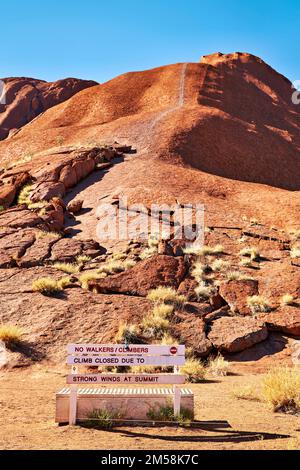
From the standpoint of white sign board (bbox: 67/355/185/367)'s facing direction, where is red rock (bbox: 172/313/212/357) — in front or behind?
behind

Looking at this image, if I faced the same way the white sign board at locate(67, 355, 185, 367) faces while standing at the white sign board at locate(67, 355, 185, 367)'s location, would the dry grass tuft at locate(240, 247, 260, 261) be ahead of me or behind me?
behind

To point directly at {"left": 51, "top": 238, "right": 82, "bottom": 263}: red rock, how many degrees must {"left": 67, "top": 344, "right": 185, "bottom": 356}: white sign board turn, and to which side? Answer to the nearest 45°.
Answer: approximately 180°

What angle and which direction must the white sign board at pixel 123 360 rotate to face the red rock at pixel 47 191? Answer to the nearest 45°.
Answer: approximately 180°

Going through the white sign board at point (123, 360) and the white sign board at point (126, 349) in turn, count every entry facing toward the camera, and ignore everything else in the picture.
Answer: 2

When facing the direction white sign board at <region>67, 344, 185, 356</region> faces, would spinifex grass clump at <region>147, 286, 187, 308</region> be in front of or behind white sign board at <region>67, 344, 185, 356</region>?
behind

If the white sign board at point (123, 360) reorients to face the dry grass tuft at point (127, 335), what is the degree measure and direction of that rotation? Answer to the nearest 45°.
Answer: approximately 180°

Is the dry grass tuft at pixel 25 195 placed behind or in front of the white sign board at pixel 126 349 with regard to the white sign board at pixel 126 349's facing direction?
behind

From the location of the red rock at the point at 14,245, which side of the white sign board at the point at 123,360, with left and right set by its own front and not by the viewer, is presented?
back

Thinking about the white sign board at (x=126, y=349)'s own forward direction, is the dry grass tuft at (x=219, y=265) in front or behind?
behind

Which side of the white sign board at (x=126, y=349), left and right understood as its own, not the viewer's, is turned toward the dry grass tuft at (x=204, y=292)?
back

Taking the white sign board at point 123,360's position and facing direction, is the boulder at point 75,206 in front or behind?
behind
